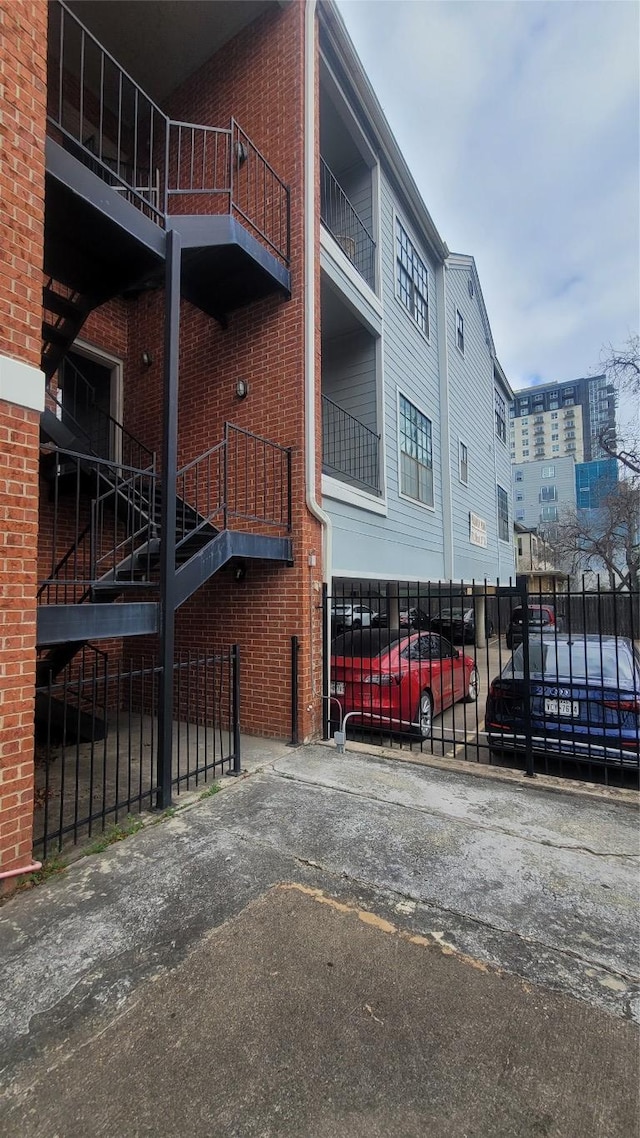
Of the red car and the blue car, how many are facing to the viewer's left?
0

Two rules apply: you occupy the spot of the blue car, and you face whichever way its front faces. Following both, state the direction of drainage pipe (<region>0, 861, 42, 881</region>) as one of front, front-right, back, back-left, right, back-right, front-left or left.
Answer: back-left

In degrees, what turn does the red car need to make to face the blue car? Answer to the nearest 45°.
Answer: approximately 90° to its right

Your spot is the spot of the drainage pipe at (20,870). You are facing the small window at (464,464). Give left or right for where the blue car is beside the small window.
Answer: right

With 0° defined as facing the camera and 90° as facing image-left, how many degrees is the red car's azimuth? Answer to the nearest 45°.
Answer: approximately 225°

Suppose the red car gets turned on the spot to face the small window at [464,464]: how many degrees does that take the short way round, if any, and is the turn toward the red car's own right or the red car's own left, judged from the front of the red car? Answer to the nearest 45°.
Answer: approximately 45° to the red car's own left

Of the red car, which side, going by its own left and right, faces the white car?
left

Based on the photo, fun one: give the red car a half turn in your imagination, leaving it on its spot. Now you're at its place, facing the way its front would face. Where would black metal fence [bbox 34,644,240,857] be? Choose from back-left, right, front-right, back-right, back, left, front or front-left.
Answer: front

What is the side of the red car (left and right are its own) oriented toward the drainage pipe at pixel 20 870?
back

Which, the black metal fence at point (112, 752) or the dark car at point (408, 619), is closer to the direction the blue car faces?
the dark car

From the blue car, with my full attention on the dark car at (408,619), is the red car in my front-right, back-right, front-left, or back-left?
front-left

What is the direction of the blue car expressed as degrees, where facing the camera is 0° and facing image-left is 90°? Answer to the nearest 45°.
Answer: approximately 180°
